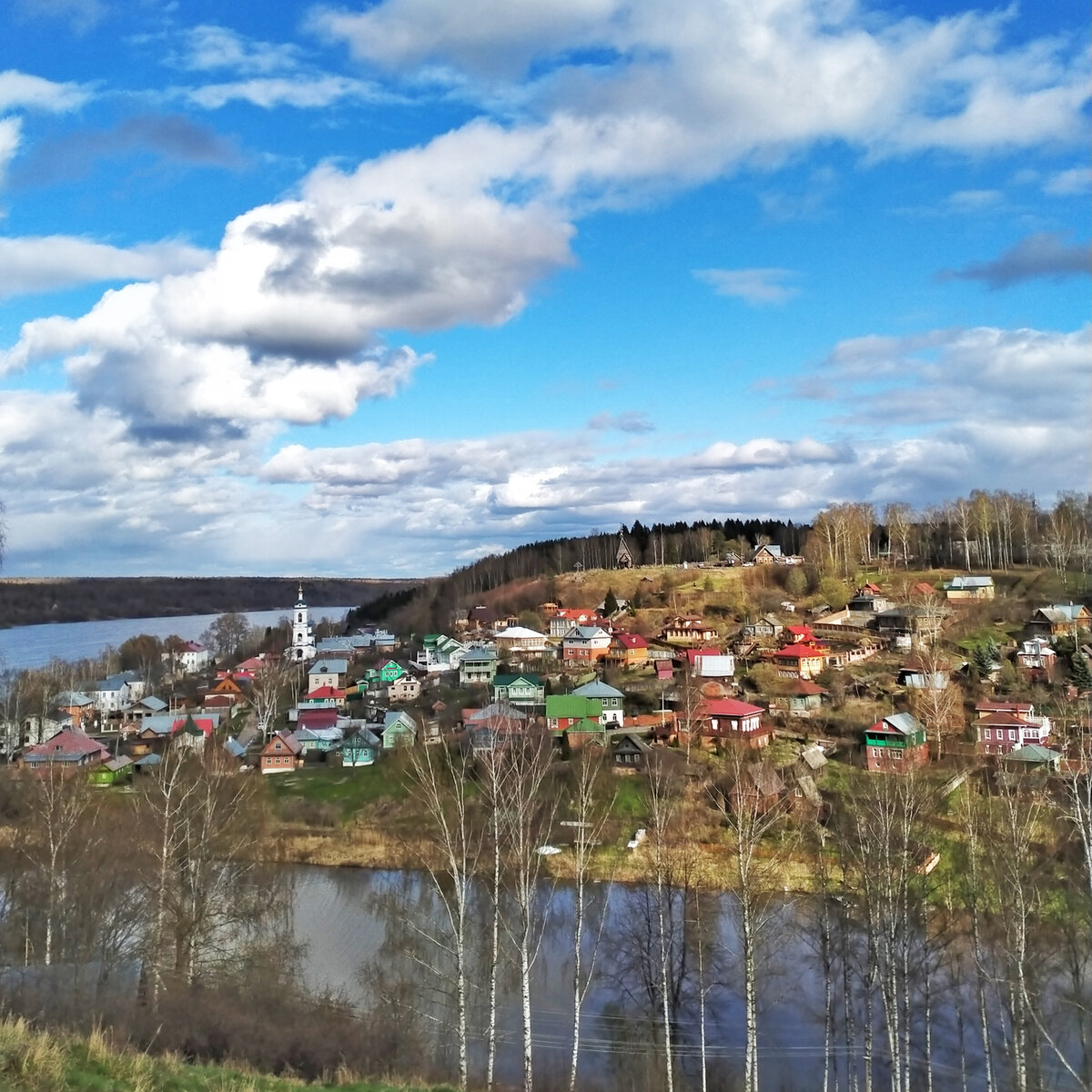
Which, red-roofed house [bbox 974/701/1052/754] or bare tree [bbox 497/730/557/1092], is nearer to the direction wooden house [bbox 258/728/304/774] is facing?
the bare tree

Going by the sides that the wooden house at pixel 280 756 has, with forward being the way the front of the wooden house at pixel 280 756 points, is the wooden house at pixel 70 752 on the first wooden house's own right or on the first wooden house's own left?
on the first wooden house's own right

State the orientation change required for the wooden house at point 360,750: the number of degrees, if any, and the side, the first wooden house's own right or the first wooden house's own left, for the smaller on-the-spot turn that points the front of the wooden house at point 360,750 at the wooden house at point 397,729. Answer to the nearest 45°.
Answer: approximately 135° to the first wooden house's own left

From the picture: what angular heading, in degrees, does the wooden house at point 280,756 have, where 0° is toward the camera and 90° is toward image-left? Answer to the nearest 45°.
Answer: approximately 0°

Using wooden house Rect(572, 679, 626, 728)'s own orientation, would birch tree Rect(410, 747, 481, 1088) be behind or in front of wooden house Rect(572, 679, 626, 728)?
in front

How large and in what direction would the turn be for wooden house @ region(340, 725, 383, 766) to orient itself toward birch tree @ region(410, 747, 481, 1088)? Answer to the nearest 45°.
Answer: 0° — it already faces it

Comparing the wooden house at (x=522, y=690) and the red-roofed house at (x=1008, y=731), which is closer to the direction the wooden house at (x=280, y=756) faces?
the red-roofed house

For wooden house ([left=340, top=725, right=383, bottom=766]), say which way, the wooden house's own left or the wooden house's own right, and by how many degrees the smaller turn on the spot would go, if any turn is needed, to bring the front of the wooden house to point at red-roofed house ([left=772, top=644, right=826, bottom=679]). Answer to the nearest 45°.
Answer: approximately 90° to the wooden house's own left

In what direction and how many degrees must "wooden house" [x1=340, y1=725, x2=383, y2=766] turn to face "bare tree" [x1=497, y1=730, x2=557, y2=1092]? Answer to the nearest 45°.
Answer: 0° — it already faces it

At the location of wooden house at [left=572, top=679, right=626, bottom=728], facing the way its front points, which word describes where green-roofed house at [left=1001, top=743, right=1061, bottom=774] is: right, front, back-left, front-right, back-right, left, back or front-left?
front-left

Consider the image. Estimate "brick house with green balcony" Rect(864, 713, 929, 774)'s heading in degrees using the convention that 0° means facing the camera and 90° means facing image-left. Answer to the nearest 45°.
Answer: approximately 45°

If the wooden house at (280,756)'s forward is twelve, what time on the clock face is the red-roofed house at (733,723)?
The red-roofed house is roughly at 10 o'clock from the wooden house.

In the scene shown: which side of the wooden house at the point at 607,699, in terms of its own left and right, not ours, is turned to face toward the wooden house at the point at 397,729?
right
